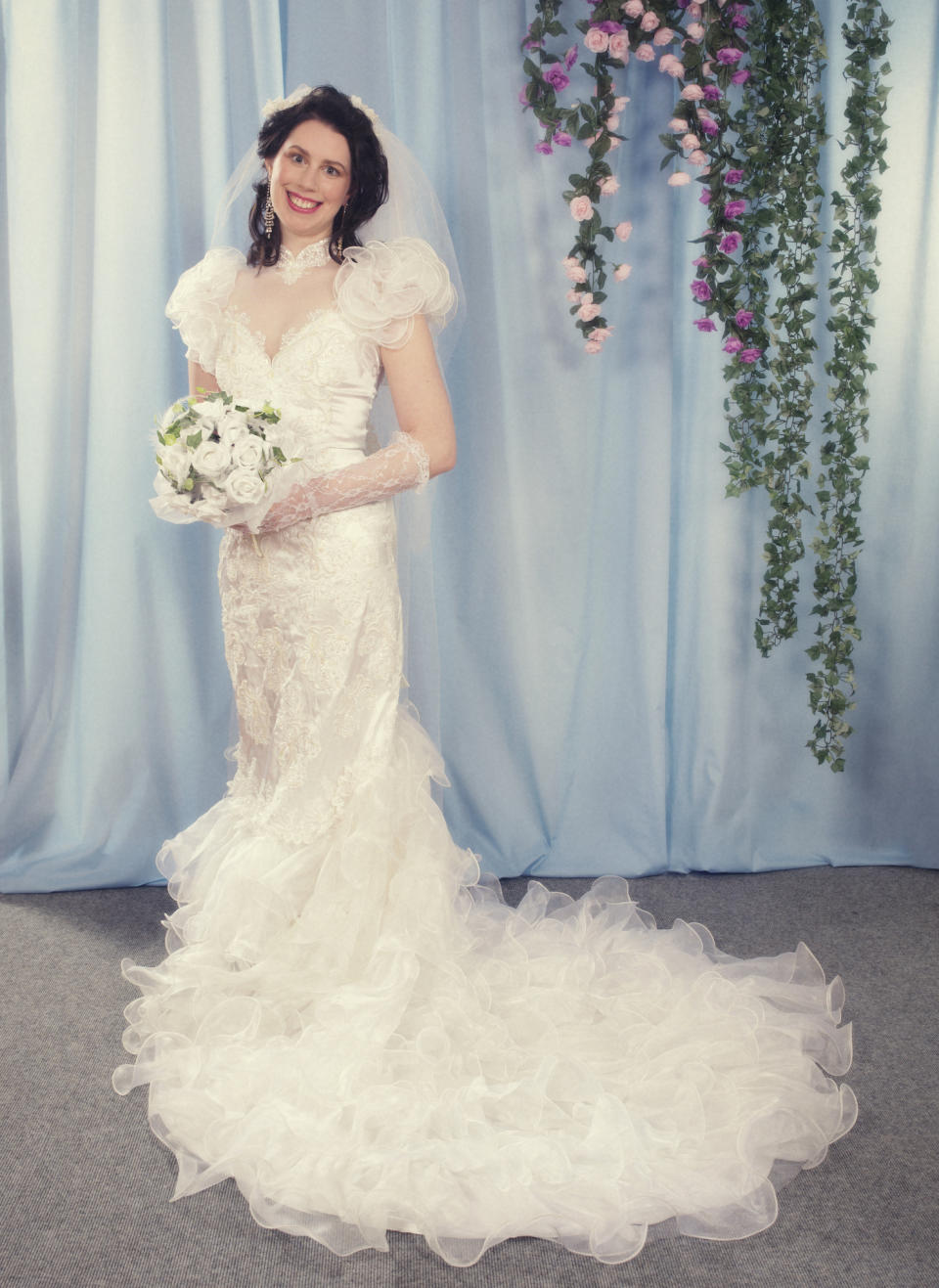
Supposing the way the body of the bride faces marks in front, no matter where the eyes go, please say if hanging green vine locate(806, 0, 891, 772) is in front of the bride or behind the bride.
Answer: behind

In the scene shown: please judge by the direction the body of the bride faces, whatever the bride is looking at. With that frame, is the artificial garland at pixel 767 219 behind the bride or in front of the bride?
behind

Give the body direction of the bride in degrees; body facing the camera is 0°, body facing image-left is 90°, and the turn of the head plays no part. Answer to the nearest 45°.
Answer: approximately 45°
